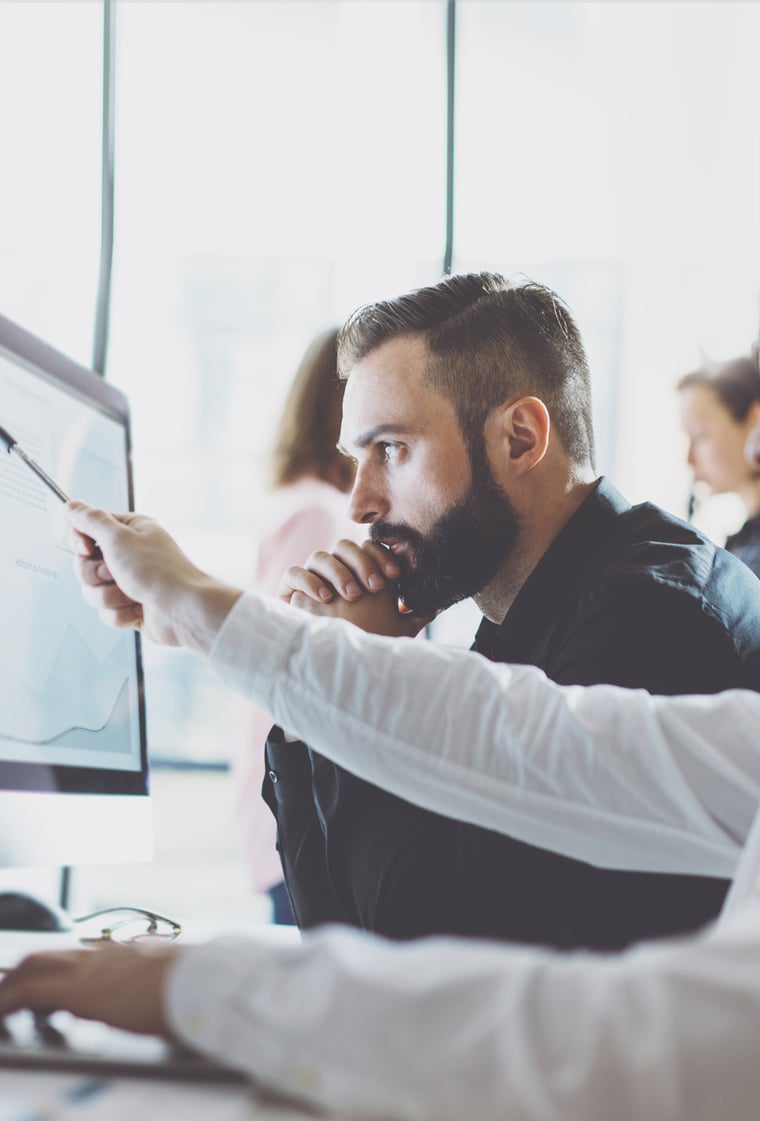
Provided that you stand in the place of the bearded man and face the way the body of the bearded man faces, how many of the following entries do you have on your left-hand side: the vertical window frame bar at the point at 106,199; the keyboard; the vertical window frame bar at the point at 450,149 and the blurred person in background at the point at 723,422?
1

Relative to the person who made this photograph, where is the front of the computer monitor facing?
facing the viewer and to the right of the viewer

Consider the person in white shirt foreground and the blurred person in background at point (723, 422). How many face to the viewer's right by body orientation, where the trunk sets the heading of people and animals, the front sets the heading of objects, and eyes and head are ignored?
0

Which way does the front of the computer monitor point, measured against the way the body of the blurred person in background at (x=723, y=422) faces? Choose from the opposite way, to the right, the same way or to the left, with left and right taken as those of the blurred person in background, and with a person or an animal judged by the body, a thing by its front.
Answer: the opposite way

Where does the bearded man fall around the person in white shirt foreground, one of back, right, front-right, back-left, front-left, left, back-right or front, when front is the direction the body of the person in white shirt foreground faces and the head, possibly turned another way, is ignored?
right

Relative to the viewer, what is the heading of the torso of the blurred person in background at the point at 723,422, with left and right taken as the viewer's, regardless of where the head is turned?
facing to the left of the viewer

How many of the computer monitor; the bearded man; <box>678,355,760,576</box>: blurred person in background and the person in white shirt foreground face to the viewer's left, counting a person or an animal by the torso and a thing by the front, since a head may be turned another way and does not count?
3

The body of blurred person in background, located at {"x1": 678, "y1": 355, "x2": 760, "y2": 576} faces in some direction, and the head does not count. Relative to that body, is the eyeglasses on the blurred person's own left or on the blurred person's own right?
on the blurred person's own left

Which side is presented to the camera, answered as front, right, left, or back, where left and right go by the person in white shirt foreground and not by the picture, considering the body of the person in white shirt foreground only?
left

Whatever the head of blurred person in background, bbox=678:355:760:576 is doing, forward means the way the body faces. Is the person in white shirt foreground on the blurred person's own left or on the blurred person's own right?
on the blurred person's own left

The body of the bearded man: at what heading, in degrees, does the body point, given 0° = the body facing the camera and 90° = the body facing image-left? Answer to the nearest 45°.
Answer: approximately 90°

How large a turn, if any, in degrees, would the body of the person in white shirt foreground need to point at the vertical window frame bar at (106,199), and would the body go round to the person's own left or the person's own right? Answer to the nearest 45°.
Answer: approximately 90° to the person's own right
